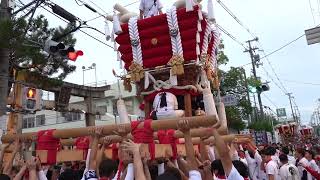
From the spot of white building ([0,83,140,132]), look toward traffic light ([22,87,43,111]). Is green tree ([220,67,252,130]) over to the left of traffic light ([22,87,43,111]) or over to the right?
left

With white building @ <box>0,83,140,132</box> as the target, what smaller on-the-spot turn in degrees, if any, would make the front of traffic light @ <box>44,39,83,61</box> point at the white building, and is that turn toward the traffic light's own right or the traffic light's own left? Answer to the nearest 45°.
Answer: approximately 135° to the traffic light's own left

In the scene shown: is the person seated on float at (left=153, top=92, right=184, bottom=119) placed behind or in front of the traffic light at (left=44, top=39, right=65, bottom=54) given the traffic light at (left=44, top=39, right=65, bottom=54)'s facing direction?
in front

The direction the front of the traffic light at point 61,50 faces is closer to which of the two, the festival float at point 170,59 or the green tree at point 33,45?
the festival float

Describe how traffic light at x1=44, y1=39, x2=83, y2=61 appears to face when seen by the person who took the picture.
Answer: facing the viewer and to the right of the viewer

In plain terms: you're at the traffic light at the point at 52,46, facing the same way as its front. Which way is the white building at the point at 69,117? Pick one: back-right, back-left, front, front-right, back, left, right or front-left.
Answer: back-left

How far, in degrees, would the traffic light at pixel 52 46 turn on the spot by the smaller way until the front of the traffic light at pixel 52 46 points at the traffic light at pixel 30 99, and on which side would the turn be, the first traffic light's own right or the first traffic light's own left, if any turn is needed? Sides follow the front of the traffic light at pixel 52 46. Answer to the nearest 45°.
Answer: approximately 135° to the first traffic light's own left

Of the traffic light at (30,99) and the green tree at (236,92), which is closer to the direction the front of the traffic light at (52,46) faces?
the green tree

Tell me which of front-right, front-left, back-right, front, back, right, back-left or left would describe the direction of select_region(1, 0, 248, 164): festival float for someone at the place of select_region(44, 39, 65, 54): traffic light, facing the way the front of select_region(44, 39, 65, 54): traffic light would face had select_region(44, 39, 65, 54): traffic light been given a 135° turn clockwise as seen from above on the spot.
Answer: back-left

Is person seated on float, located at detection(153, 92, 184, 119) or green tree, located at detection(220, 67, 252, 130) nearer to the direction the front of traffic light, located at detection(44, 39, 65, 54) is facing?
the person seated on float
